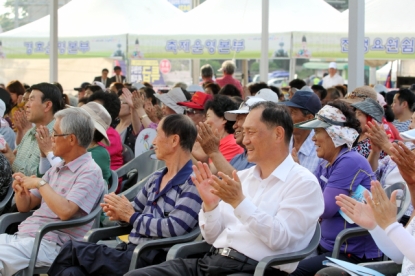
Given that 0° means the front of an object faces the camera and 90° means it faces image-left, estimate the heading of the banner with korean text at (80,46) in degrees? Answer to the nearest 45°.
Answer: approximately 0°

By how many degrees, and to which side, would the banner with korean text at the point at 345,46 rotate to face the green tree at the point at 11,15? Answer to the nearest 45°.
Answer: approximately 135° to its right

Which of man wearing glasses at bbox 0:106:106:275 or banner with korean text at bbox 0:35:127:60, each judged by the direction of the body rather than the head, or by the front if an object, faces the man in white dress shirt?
the banner with korean text

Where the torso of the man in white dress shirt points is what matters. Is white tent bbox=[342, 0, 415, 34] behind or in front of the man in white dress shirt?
behind
